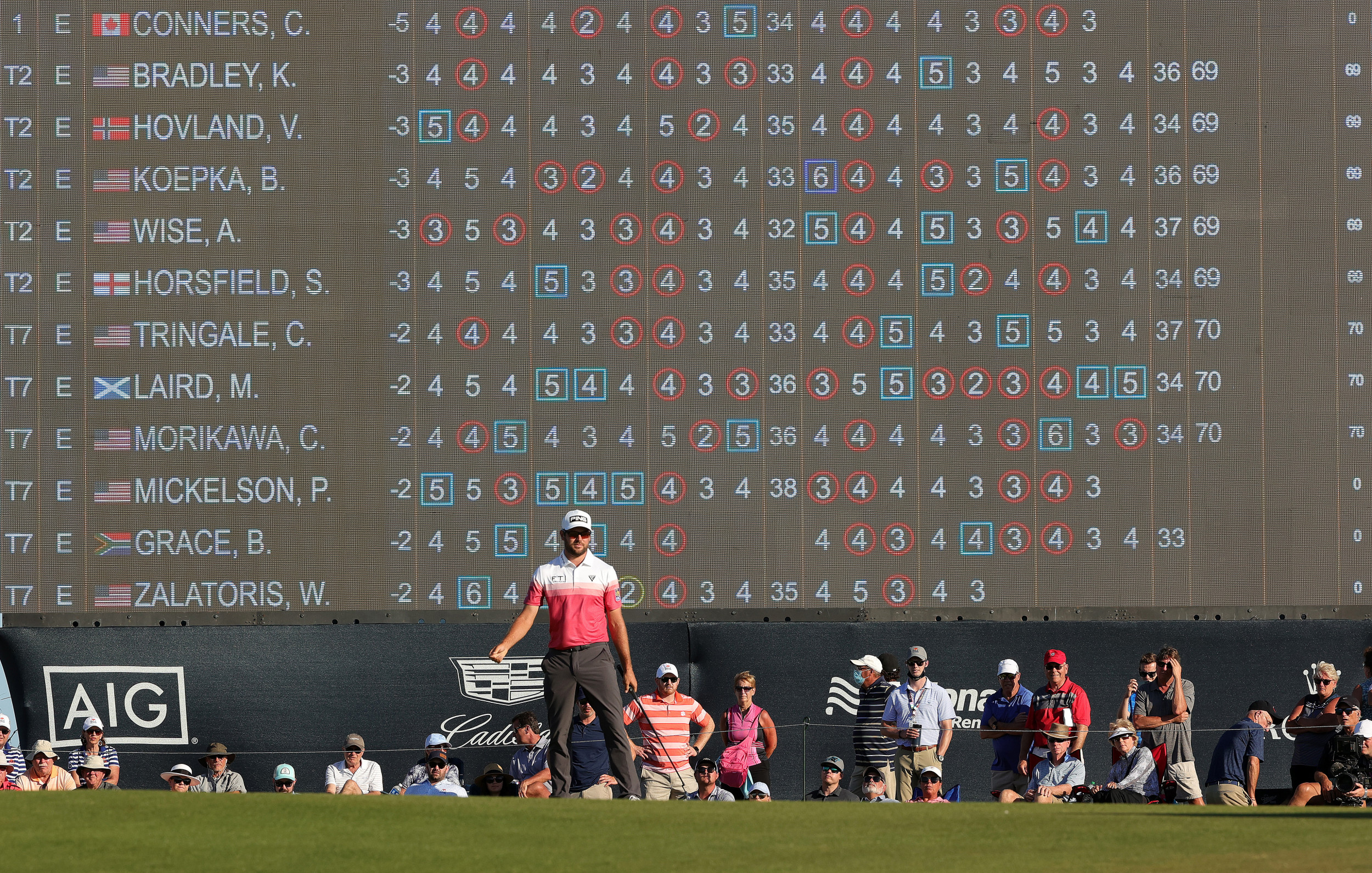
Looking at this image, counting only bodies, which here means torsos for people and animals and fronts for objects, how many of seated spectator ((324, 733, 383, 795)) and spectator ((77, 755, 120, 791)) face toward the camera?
2

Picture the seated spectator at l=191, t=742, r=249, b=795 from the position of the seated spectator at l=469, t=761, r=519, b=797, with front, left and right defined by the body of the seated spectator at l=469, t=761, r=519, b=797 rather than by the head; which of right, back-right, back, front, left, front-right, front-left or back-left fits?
back-right

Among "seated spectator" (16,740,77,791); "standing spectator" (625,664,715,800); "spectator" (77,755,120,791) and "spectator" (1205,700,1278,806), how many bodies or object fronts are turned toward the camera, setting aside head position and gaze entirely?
3

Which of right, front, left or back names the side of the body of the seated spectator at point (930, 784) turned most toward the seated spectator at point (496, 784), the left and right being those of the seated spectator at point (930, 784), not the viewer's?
right

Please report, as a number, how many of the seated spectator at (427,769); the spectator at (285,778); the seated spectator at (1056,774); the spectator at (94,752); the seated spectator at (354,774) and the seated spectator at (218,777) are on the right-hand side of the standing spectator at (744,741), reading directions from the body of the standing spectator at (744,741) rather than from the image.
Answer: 5

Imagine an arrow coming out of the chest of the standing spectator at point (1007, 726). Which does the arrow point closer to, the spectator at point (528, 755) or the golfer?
the golfer

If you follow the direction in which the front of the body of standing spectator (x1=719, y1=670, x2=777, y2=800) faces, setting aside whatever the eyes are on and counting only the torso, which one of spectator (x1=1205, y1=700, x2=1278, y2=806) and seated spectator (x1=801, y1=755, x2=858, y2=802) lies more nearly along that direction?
the seated spectator
